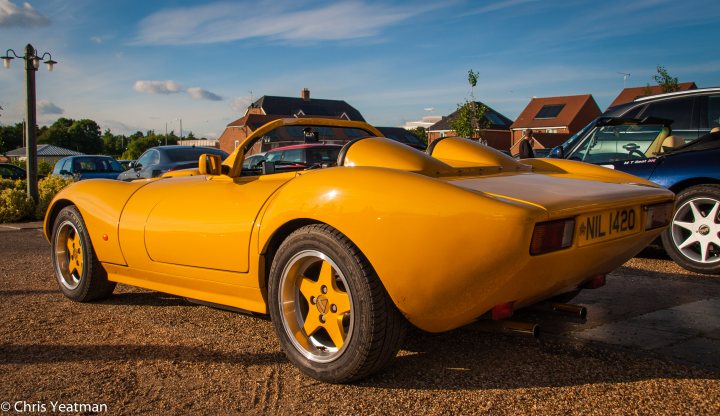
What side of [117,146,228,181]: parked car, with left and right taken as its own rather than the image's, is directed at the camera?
left

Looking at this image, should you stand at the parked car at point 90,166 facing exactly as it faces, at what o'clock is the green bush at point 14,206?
The green bush is roughly at 11 o'clock from the parked car.

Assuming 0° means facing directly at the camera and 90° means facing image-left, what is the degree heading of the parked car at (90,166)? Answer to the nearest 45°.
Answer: approximately 45°

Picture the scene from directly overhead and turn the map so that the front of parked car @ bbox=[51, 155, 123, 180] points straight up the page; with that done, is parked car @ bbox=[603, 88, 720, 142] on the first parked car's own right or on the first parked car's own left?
on the first parked car's own left

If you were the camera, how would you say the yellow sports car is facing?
facing away from the viewer and to the left of the viewer

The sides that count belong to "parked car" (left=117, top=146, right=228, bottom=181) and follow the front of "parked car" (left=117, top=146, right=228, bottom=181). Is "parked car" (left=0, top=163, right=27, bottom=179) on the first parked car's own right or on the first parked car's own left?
on the first parked car's own right

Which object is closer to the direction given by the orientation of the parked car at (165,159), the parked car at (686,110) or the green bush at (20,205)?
the green bush

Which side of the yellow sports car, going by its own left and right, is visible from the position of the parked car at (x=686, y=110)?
right
